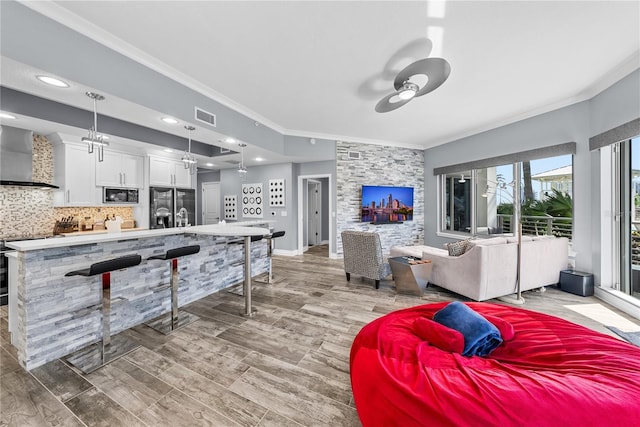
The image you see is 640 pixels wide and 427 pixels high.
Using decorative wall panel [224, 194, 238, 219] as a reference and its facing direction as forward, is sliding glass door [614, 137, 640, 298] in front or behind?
in front

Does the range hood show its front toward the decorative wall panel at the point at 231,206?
no

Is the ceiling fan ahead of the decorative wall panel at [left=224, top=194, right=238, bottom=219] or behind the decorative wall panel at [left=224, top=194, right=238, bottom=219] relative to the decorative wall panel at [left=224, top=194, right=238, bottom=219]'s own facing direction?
ahead

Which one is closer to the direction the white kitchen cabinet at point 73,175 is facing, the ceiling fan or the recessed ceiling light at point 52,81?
the ceiling fan

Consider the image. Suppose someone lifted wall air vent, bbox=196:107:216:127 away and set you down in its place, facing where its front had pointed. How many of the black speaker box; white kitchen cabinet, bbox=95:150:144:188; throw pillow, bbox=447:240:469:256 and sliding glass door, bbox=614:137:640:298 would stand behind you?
1

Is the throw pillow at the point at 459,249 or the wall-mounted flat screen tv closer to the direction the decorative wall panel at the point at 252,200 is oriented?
the throw pillow

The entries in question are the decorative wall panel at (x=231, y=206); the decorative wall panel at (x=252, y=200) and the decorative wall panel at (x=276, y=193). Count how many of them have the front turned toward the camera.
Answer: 3

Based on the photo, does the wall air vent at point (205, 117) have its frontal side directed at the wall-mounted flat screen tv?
no

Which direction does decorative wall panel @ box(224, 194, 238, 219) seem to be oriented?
toward the camera

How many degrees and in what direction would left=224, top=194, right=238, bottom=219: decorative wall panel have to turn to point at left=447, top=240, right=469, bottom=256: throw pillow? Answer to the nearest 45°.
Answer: approximately 45° to its left

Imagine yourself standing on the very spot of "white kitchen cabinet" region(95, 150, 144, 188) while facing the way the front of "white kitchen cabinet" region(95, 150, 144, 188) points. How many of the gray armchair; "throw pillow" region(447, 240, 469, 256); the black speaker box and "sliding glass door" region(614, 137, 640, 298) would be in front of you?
4

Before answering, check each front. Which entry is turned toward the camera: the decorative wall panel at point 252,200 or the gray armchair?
the decorative wall panel

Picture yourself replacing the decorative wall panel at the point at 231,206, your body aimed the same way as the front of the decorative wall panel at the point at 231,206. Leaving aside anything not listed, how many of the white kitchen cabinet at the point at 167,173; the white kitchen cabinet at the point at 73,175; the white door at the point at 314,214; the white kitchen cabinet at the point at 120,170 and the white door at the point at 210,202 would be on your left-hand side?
1

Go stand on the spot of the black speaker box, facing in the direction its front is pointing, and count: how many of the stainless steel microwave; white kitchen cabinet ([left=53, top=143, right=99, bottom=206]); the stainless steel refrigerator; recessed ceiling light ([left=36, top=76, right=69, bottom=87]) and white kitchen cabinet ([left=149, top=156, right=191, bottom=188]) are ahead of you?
5

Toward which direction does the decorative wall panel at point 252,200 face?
toward the camera

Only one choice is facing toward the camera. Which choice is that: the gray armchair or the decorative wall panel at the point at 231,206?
the decorative wall panel
